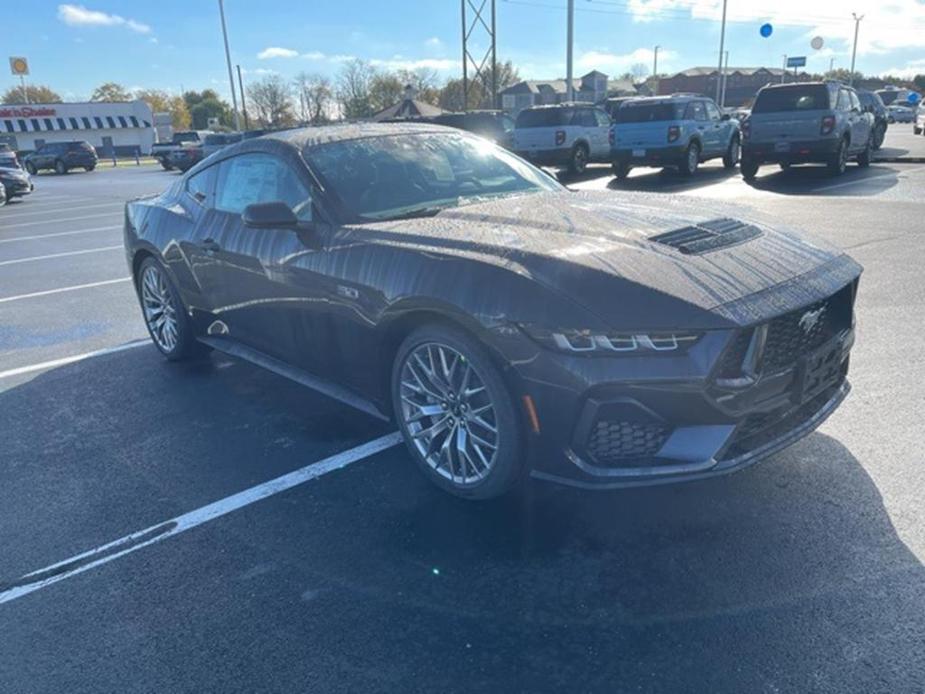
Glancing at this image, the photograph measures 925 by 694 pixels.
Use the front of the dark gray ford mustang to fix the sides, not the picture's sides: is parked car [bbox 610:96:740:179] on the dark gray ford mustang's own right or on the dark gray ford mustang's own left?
on the dark gray ford mustang's own left

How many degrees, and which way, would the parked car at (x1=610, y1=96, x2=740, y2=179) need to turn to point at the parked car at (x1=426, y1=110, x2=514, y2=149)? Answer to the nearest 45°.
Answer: approximately 90° to its left

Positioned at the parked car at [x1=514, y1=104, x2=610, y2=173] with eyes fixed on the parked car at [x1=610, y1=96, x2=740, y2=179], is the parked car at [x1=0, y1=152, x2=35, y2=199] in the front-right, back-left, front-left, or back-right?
back-right

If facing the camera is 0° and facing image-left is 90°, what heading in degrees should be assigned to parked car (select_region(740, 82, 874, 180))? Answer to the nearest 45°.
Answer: approximately 225°

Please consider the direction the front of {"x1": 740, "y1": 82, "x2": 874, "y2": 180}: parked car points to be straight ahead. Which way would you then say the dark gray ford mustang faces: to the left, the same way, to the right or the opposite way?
to the right

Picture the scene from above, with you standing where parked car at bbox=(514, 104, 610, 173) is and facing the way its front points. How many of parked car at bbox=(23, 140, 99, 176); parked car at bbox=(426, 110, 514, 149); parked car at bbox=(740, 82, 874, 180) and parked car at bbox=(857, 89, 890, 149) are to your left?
2
